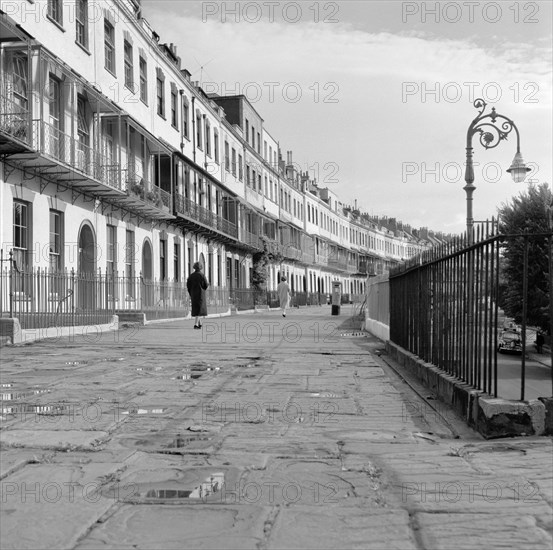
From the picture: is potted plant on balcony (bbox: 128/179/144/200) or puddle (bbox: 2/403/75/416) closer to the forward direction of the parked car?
the puddle

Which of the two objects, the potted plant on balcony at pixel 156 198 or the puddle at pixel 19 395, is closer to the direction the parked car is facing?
the puddle

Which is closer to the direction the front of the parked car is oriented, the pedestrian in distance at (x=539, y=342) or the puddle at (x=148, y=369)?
the puddle

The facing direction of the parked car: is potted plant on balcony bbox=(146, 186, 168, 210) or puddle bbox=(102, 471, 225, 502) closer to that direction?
the puddle

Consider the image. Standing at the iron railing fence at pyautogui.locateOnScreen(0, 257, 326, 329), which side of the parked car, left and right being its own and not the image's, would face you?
right

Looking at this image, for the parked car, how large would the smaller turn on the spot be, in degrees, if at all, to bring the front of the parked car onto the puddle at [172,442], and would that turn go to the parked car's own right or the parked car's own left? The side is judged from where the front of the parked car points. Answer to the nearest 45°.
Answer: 0° — it already faces it

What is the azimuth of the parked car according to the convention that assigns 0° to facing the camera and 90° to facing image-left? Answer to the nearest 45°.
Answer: approximately 0°

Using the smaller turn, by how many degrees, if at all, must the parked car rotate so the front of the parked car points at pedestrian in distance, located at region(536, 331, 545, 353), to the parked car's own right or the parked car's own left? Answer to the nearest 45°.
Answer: approximately 135° to the parked car's own left

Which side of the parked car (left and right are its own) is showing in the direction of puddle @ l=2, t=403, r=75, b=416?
front
